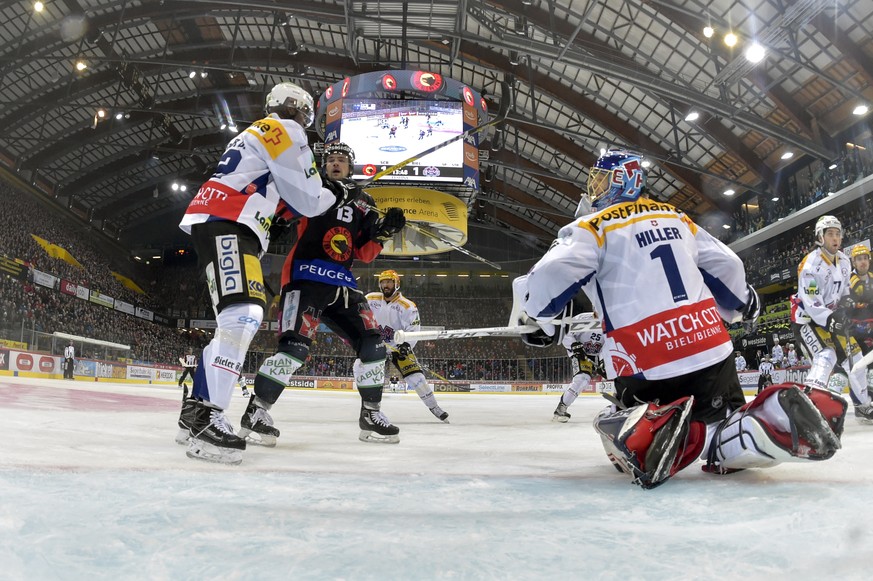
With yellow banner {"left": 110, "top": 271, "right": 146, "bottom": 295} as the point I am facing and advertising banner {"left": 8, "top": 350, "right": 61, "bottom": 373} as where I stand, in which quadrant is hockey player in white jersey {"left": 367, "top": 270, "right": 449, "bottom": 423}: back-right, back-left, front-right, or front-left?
back-right

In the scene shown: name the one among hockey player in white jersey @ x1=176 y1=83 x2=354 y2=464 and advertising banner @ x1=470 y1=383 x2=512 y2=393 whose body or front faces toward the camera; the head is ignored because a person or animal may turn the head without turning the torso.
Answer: the advertising banner

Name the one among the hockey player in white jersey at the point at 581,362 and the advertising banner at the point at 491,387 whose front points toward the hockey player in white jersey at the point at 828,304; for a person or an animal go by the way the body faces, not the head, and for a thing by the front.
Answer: the advertising banner

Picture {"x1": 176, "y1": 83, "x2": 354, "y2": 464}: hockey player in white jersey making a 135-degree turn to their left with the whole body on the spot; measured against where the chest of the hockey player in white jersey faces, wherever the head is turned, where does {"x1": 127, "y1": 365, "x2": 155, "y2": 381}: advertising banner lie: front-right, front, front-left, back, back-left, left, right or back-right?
right

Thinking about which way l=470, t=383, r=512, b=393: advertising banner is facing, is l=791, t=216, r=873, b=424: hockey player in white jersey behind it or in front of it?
in front

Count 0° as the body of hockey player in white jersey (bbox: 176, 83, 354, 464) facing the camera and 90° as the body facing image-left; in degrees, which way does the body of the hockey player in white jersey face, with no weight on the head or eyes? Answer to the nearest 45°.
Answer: approximately 225°

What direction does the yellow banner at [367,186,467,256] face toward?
toward the camera

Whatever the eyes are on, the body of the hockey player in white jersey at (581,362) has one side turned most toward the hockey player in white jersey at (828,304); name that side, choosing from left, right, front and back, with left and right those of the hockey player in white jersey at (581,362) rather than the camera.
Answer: left

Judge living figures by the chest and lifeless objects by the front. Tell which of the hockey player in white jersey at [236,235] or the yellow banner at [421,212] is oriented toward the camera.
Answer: the yellow banner

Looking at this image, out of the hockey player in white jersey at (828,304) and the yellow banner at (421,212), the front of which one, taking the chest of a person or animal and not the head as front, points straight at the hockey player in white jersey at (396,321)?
the yellow banner

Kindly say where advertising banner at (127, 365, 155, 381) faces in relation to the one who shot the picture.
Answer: facing the viewer

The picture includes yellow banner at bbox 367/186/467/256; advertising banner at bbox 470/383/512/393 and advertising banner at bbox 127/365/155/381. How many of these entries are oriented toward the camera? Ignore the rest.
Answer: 3

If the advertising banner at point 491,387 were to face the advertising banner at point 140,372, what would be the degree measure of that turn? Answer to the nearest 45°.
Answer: approximately 90° to its right

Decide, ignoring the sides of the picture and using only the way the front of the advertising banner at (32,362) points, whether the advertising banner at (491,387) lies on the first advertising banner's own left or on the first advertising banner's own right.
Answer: on the first advertising banner's own left
